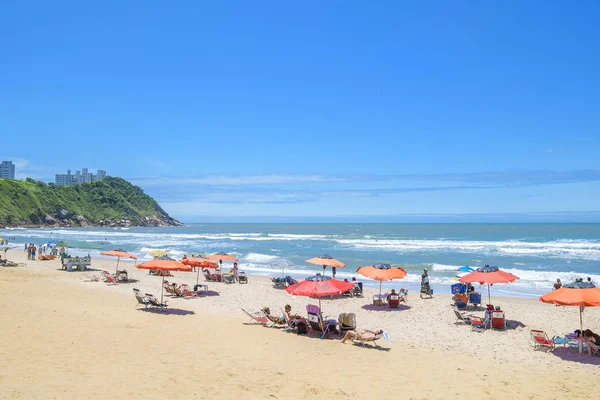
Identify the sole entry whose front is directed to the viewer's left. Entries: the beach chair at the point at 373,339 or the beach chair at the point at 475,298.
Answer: the beach chair at the point at 373,339

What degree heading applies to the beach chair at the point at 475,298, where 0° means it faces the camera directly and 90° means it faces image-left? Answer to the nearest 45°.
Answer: approximately 180°

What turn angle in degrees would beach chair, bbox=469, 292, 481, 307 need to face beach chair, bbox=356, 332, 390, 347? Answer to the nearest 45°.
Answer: approximately 180°

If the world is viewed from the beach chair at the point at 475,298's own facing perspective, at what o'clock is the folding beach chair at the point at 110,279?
The folding beach chair is roughly at 9 o'clock from the beach chair.

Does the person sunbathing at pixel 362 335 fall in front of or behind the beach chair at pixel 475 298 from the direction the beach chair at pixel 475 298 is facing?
behind

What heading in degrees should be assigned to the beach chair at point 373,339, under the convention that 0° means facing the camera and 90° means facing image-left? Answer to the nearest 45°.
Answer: approximately 90°

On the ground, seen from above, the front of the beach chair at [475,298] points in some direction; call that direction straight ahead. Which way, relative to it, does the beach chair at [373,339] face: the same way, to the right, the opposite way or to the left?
to the left

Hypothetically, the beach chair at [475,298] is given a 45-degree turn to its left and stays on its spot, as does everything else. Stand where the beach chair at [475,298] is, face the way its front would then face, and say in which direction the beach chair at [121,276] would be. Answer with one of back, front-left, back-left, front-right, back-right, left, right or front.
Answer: front-left

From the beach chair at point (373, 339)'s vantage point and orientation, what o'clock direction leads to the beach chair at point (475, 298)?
the beach chair at point (475, 298) is roughly at 4 o'clock from the beach chair at point (373, 339).

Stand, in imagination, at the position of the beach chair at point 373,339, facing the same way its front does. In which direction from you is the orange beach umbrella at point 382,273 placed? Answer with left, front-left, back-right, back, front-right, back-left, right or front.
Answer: right

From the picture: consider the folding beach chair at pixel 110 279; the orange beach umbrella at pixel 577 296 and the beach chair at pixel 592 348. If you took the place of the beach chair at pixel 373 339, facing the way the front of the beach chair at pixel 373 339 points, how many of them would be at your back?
2

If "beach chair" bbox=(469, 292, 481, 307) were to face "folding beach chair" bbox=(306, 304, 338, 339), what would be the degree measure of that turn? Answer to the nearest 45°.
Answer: approximately 135° to its left

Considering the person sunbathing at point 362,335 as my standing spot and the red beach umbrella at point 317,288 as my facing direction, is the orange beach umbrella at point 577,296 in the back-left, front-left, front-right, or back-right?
back-right

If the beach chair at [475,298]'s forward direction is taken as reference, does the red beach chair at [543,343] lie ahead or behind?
behind
